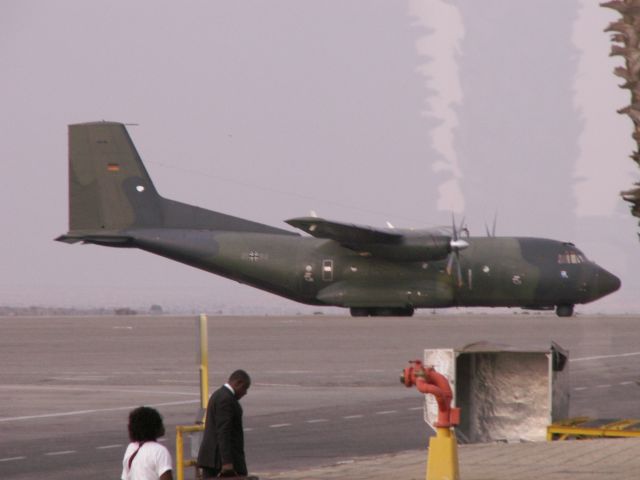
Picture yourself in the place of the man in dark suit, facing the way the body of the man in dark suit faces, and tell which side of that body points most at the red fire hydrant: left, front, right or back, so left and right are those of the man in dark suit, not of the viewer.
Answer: front

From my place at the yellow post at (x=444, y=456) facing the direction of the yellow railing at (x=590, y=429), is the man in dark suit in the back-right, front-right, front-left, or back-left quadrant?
back-left

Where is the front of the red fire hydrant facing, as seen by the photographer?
facing to the left of the viewer

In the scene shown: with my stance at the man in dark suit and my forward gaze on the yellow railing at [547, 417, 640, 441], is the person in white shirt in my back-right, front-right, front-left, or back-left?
back-right

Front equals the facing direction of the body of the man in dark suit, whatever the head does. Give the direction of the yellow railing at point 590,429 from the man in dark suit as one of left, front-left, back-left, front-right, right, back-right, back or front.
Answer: front-left

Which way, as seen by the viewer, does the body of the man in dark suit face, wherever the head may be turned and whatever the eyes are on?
to the viewer's right

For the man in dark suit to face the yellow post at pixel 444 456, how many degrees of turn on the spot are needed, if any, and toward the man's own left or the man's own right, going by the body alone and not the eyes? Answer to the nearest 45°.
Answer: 0° — they already face it

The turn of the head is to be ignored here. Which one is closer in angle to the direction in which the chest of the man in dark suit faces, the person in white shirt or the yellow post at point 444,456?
the yellow post

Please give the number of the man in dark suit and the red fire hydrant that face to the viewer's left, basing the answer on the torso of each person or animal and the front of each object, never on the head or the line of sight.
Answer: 1

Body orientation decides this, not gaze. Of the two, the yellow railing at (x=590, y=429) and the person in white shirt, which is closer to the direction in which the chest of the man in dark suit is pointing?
the yellow railing

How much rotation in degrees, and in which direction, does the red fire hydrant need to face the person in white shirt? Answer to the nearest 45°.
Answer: approximately 45° to its left

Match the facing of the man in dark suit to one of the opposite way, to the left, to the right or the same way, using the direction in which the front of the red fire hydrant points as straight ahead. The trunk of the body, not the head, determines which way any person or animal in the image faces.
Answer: the opposite way

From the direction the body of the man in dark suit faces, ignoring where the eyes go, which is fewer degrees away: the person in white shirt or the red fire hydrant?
the red fire hydrant

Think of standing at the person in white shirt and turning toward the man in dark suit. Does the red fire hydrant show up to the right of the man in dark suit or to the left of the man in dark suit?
right

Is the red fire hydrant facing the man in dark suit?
yes
